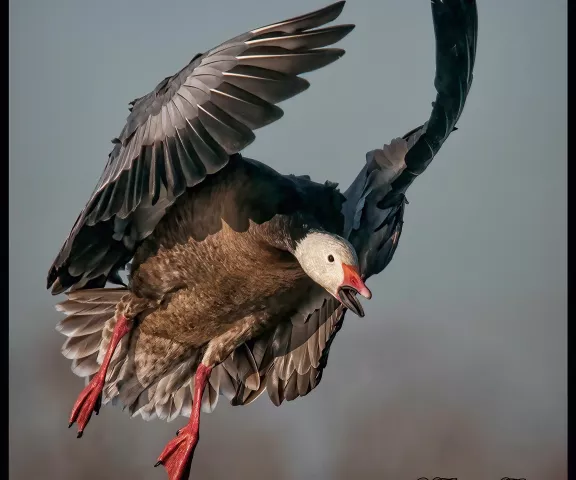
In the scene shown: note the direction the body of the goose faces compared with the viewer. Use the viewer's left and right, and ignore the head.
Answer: facing the viewer and to the right of the viewer
